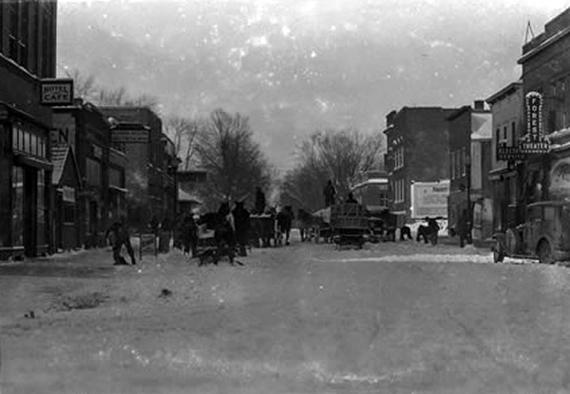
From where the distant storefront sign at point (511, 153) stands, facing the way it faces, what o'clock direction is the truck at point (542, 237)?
The truck is roughly at 12 o'clock from the distant storefront sign.

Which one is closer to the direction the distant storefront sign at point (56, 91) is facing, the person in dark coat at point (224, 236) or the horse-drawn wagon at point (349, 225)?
the person in dark coat

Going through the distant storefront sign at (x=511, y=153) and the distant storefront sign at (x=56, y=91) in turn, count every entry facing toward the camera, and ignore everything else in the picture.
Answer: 2

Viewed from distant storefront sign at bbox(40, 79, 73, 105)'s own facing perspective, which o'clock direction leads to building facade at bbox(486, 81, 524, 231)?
The building facade is roughly at 8 o'clock from the distant storefront sign.

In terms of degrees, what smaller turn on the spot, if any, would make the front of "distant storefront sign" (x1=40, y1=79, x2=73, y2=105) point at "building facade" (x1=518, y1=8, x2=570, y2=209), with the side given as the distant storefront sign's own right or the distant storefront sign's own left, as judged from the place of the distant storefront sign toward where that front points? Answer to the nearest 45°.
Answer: approximately 90° to the distant storefront sign's own left

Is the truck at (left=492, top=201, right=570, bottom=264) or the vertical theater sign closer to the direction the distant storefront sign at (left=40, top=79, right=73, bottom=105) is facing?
the truck

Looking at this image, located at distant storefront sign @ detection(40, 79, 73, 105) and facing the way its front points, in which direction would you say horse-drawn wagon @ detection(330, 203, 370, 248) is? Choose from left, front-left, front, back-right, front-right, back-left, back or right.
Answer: back-left

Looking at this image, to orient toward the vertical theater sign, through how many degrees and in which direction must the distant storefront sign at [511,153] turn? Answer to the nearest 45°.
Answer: approximately 45° to its left

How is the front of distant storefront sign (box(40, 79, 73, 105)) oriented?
toward the camera

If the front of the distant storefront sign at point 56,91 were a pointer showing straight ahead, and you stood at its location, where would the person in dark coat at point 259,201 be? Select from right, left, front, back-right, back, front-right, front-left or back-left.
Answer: back-left

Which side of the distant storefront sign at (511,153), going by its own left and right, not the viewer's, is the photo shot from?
front
